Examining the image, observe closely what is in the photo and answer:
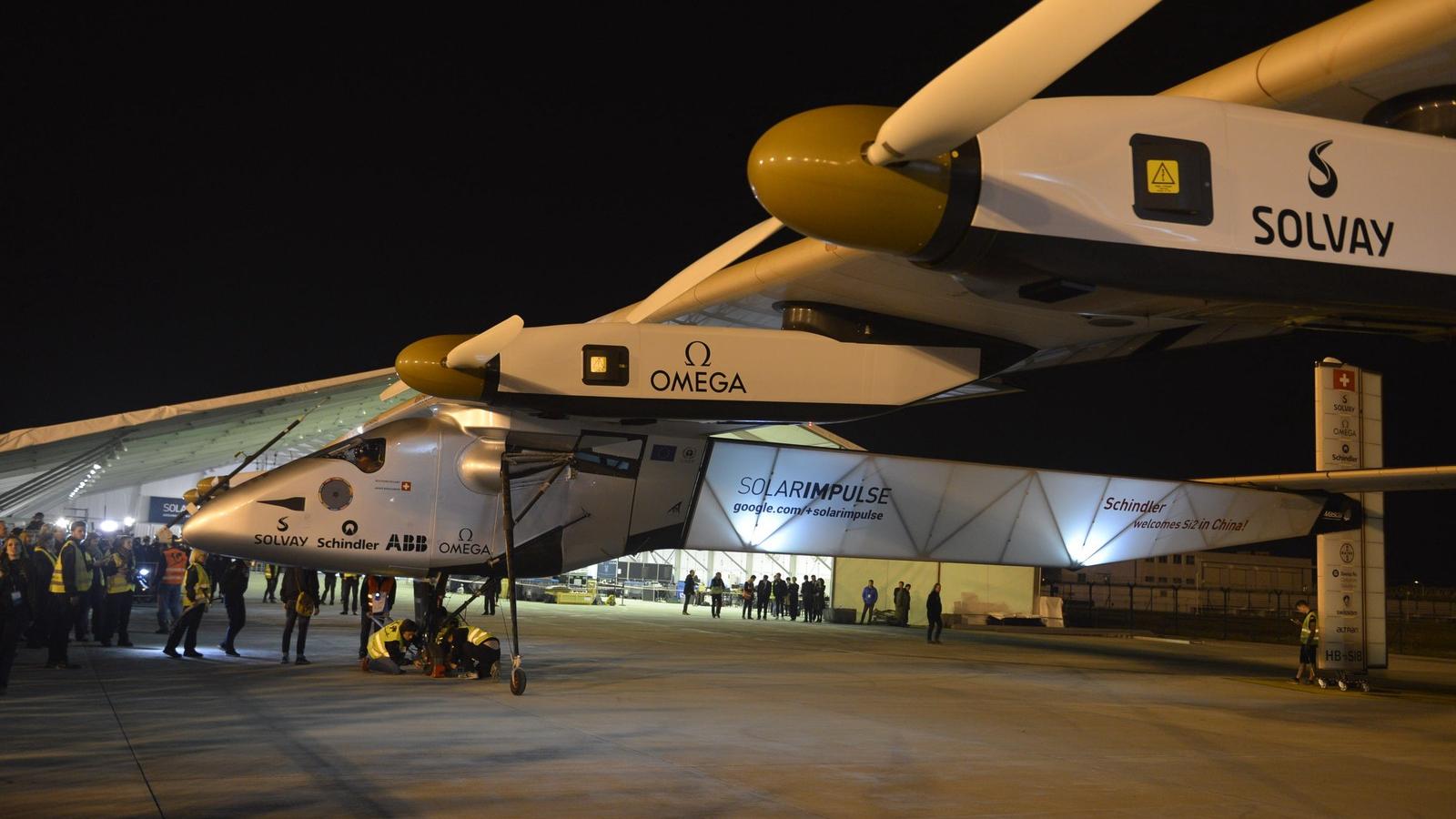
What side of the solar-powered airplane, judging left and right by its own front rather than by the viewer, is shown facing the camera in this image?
left

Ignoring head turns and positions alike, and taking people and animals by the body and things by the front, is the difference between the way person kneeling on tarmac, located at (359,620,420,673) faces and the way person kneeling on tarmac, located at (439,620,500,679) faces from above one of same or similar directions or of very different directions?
very different directions

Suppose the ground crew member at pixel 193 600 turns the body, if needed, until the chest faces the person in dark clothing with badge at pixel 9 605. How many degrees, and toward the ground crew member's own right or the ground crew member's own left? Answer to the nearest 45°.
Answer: approximately 135° to the ground crew member's own right

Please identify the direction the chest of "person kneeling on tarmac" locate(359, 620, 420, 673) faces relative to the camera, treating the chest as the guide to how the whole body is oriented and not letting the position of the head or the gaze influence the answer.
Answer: to the viewer's right

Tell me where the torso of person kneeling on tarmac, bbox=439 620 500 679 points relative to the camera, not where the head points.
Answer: to the viewer's left

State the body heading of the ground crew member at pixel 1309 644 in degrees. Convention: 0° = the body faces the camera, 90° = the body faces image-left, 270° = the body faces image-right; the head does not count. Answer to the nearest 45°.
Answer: approximately 90°

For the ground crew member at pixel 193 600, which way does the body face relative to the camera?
to the viewer's right
